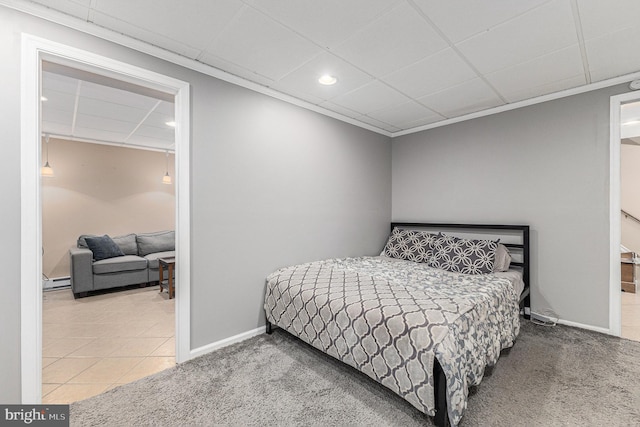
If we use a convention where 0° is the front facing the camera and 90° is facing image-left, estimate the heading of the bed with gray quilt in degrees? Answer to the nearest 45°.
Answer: approximately 45°

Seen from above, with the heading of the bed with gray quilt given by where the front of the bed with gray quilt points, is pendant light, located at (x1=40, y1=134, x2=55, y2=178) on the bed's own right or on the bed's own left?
on the bed's own right

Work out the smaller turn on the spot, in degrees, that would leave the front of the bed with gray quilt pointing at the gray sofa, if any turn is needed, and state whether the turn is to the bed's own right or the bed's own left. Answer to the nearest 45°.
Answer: approximately 45° to the bed's own right

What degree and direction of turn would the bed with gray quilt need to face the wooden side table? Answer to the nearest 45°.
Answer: approximately 45° to its right
